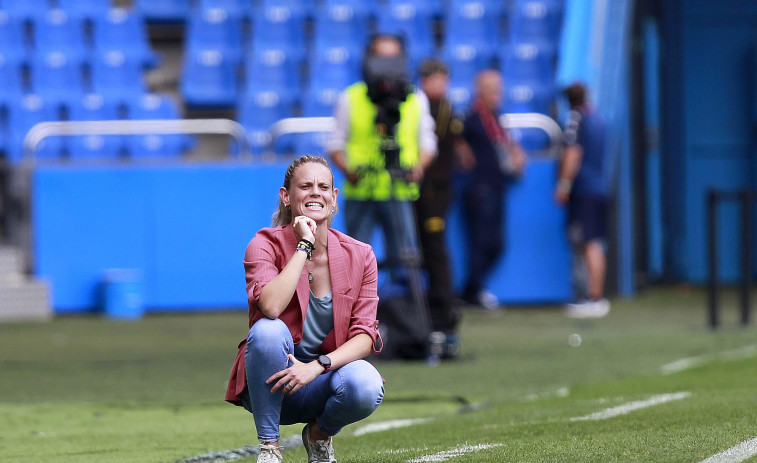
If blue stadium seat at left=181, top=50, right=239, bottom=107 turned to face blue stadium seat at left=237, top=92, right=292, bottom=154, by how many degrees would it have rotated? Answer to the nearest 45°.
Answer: approximately 45° to its left

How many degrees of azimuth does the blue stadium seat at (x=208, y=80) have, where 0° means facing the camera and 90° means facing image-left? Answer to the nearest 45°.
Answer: approximately 0°

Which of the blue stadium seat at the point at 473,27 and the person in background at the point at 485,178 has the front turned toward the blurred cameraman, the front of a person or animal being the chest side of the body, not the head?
the blue stadium seat

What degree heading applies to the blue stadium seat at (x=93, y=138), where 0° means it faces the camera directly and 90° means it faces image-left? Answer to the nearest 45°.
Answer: approximately 0°
